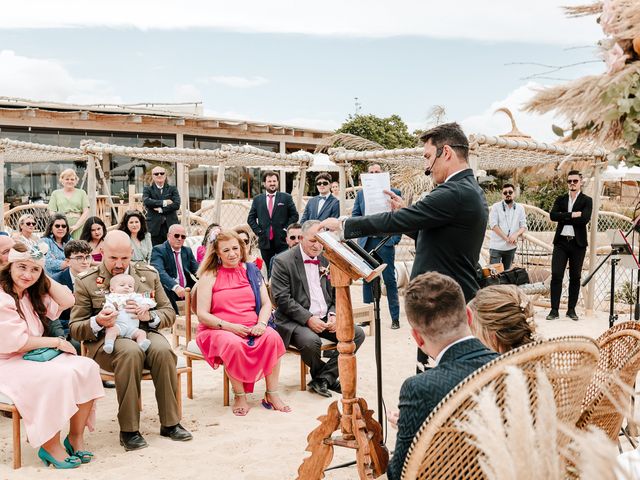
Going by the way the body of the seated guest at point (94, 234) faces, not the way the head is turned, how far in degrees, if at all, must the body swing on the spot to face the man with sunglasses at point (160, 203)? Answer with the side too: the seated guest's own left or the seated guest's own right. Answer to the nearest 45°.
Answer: approximately 135° to the seated guest's own left

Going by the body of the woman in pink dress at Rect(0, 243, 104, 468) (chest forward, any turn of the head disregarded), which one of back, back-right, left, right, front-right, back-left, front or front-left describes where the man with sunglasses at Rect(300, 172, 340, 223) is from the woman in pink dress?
left

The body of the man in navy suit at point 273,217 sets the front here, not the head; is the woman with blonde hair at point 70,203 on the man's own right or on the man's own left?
on the man's own right

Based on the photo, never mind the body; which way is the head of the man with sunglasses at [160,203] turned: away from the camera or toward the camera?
toward the camera

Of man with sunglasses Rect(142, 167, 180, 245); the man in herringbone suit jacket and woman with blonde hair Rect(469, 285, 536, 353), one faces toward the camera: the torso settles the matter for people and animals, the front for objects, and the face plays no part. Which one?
the man with sunglasses

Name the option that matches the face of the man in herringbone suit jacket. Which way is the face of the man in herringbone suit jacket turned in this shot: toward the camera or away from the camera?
away from the camera

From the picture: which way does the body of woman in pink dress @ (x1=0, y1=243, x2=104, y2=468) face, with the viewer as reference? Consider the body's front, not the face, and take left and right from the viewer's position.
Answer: facing the viewer and to the right of the viewer

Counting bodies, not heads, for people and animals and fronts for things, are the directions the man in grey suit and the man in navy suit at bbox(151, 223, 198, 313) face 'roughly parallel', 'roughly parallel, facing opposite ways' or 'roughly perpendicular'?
roughly parallel

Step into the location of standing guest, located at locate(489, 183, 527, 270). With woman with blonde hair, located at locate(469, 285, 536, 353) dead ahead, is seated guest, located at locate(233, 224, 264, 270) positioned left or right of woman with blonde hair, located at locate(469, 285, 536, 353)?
right

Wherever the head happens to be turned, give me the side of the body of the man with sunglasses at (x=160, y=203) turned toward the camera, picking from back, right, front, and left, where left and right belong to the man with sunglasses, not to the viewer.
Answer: front

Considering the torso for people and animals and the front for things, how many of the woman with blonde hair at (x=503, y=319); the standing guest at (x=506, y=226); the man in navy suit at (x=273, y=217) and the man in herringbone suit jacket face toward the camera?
2

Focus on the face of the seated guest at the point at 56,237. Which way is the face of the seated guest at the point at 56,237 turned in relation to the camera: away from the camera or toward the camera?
toward the camera
